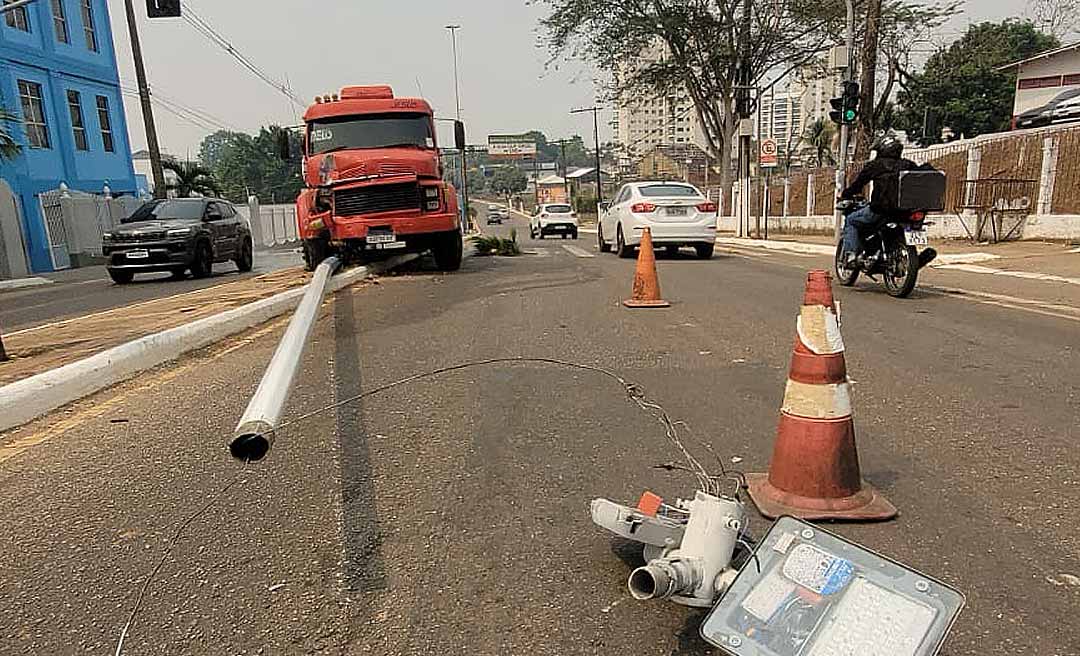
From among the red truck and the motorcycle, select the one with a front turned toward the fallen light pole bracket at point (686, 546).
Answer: the red truck

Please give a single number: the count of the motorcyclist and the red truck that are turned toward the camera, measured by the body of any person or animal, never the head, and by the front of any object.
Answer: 1

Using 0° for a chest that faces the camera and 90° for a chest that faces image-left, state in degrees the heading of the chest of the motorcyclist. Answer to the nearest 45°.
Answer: approximately 135°

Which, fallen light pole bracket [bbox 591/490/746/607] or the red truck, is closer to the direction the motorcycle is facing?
the red truck

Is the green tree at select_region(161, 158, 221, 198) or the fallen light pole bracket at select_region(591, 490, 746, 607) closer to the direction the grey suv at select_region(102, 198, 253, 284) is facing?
the fallen light pole bracket

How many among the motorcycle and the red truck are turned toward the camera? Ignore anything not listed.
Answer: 1

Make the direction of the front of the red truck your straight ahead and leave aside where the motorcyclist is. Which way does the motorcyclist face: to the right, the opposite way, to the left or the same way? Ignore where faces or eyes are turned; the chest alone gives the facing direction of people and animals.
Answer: the opposite way

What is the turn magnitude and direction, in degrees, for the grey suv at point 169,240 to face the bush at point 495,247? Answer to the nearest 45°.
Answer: approximately 135° to its left

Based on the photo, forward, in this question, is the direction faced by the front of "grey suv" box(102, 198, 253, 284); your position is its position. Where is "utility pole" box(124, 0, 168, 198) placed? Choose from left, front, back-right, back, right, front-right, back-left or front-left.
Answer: back-right

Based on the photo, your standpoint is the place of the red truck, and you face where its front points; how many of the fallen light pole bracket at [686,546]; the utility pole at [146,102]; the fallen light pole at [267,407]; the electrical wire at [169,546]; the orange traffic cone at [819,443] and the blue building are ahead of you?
4

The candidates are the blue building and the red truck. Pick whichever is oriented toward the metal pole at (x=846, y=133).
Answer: the blue building

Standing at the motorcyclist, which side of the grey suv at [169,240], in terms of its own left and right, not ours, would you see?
left

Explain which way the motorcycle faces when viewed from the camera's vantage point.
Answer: facing away from the viewer and to the left of the viewer
